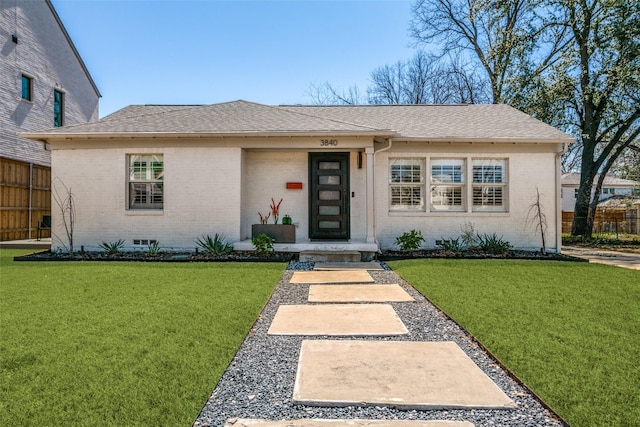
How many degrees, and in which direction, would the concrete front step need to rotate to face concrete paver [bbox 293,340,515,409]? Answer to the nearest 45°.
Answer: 0° — it already faces it

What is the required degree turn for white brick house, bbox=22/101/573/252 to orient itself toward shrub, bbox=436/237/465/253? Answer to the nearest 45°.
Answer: approximately 90° to its left

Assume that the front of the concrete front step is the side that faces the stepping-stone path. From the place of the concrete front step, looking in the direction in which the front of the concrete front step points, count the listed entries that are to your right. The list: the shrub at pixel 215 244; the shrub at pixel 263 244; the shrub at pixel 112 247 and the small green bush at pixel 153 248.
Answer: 4

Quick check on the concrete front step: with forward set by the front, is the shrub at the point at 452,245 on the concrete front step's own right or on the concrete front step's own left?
on the concrete front step's own left

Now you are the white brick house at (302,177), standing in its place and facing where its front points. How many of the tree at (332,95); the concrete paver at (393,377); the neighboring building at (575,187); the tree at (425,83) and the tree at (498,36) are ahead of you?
1

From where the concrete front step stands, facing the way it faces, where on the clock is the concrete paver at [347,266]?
The concrete paver is roughly at 11 o'clock from the concrete front step.

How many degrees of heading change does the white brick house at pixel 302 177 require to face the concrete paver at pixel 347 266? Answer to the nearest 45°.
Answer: approximately 45° to its left

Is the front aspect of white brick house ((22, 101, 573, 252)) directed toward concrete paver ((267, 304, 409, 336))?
yes

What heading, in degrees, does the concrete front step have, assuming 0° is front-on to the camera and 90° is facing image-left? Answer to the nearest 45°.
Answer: approximately 0°

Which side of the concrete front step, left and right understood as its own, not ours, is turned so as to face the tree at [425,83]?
back

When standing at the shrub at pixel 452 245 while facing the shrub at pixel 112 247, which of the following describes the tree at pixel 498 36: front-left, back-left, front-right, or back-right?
back-right

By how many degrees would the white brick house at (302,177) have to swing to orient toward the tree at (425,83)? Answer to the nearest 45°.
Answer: approximately 135° to its left

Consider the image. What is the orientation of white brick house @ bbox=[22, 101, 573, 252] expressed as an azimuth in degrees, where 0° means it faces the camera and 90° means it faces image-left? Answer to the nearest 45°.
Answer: approximately 0°

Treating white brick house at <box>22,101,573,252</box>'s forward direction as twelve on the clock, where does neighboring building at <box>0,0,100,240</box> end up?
The neighboring building is roughly at 4 o'clock from the white brick house.

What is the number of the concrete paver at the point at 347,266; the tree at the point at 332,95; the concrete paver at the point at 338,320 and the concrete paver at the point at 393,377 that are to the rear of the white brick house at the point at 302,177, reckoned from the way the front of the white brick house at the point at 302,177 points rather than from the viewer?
1
